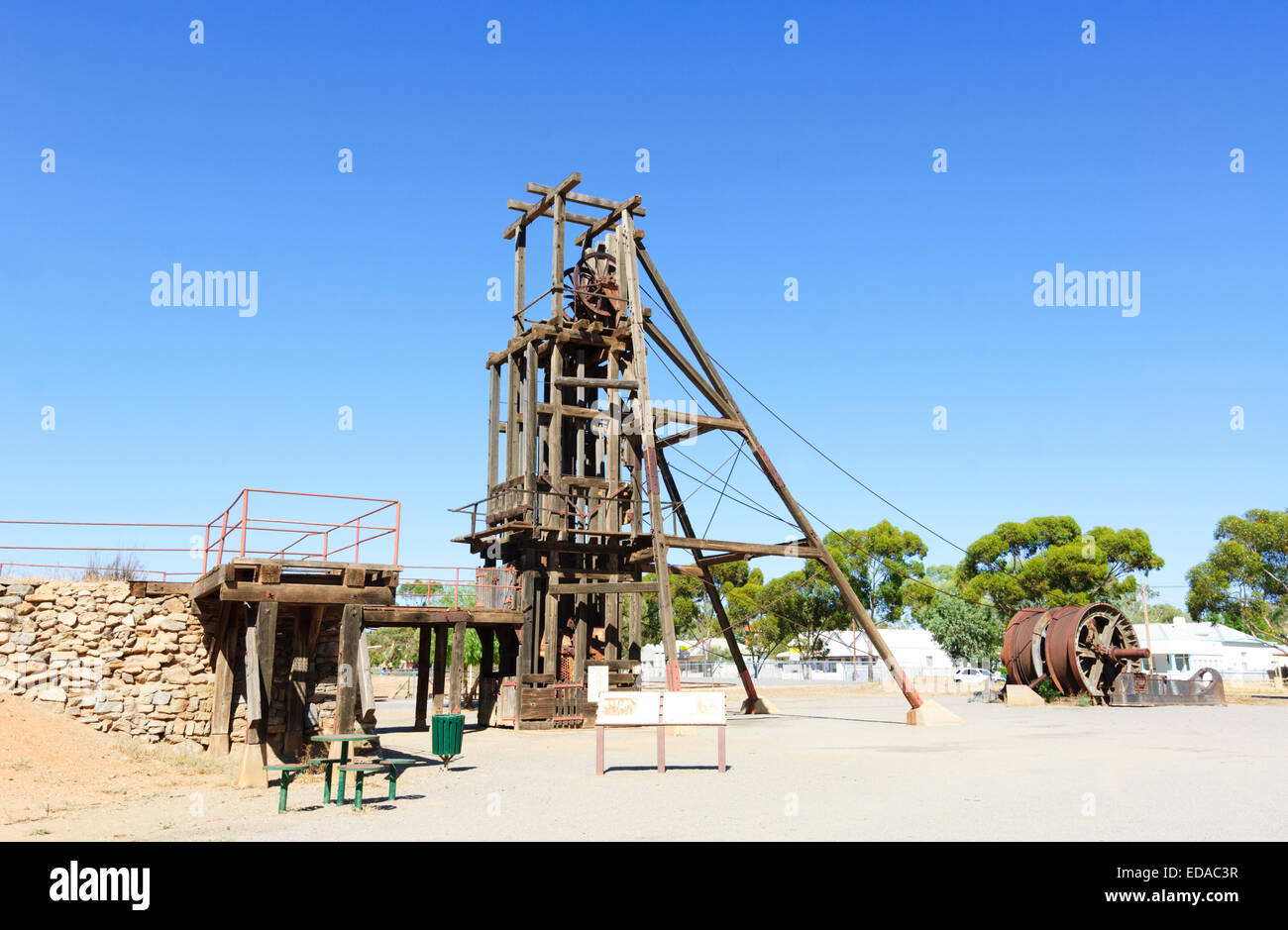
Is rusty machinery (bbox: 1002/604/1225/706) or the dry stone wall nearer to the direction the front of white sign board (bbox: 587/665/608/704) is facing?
the dry stone wall

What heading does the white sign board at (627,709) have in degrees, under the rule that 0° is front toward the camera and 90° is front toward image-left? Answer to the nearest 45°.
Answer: approximately 0°

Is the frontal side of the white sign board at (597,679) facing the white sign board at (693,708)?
yes

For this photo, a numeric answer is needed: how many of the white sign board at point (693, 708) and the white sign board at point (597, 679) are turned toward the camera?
2

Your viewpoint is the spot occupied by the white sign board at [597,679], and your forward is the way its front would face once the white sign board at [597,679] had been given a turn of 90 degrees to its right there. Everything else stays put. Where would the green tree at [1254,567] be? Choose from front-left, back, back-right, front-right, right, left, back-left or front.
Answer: back-right

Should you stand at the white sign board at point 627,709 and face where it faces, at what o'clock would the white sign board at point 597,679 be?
the white sign board at point 597,679 is roughly at 6 o'clock from the white sign board at point 627,709.

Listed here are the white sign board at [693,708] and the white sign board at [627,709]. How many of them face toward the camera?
2

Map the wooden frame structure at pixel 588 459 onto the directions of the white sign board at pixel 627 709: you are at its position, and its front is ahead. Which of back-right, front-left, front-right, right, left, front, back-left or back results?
back
